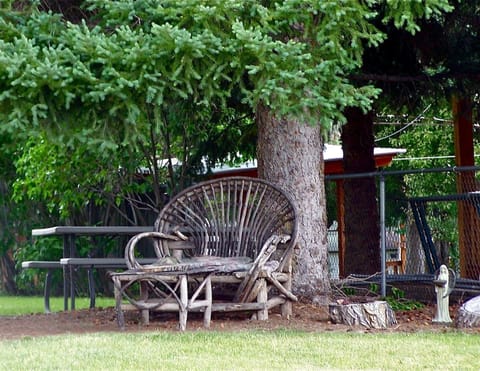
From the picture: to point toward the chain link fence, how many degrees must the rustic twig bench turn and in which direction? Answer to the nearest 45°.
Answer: approximately 180°

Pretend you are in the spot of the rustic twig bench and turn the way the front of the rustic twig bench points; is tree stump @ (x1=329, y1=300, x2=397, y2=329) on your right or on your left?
on your left

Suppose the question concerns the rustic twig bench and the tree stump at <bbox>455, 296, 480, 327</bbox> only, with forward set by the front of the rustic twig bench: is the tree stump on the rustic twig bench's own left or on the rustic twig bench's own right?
on the rustic twig bench's own left

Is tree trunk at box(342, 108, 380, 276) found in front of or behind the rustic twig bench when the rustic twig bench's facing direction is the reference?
behind
